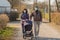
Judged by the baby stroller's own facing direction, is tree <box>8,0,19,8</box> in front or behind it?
behind

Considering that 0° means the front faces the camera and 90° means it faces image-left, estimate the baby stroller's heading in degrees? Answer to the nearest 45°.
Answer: approximately 0°

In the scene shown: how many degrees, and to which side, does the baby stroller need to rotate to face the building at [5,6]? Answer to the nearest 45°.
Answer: approximately 180°
